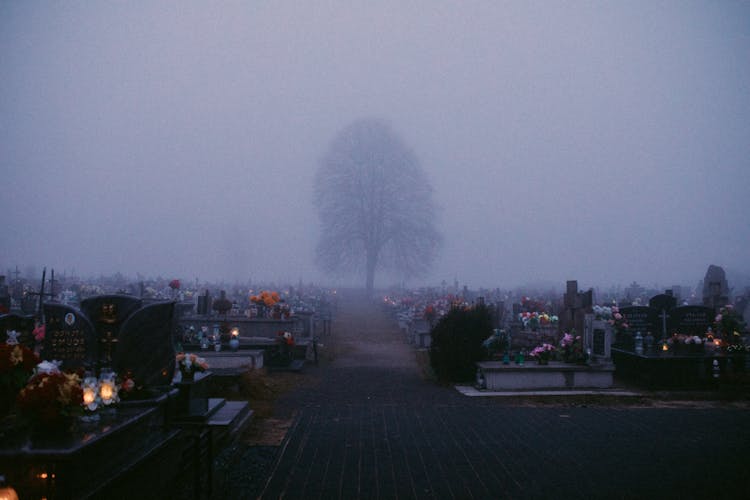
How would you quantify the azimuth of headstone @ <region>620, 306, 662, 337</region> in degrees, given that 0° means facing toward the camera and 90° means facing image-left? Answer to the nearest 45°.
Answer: approximately 0°

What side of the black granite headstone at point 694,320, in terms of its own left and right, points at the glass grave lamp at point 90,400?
front

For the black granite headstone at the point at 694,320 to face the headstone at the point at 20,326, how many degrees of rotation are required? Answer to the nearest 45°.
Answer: approximately 45° to its right

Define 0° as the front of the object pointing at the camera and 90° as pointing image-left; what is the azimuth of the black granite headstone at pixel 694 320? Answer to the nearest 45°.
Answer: approximately 0°

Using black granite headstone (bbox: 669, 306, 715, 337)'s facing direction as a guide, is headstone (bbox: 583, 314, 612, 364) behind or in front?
in front

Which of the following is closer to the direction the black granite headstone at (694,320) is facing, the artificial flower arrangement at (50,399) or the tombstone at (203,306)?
the artificial flower arrangement

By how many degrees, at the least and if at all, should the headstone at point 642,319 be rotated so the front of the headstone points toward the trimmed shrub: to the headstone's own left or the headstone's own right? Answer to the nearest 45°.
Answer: approximately 45° to the headstone's own right

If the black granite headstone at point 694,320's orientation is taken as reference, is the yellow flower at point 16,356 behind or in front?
in front

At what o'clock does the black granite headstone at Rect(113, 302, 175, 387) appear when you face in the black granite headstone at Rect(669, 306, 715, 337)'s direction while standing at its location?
the black granite headstone at Rect(113, 302, 175, 387) is roughly at 1 o'clock from the black granite headstone at Rect(669, 306, 715, 337).

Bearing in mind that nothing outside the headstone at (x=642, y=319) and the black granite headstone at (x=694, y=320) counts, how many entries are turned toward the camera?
2
